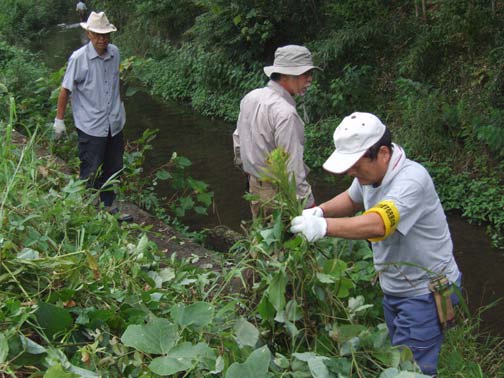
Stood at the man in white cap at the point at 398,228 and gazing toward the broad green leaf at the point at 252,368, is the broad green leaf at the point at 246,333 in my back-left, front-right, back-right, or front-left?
front-right

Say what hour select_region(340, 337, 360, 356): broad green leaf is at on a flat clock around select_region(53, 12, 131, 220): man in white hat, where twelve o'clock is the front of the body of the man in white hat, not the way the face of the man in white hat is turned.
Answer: The broad green leaf is roughly at 1 o'clock from the man in white hat.

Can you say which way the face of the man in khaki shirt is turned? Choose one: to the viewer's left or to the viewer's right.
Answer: to the viewer's right

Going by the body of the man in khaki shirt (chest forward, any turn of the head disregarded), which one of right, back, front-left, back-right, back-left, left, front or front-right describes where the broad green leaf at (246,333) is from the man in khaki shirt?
back-right

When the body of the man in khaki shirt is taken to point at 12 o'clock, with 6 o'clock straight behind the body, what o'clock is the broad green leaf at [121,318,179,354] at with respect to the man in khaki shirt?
The broad green leaf is roughly at 5 o'clock from the man in khaki shirt.

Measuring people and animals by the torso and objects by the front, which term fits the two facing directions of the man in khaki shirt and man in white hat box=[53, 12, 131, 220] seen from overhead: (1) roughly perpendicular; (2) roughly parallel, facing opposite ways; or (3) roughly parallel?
roughly perpendicular

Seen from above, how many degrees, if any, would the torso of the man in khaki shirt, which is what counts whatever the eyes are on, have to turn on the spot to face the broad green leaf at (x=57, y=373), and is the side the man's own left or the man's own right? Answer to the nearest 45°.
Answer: approximately 135° to the man's own right

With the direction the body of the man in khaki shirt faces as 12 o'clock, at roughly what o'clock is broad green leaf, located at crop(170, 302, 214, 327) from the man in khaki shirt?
The broad green leaf is roughly at 5 o'clock from the man in khaki shirt.

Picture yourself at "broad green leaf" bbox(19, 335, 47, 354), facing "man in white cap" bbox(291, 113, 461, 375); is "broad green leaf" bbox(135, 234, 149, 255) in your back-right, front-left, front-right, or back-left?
front-left

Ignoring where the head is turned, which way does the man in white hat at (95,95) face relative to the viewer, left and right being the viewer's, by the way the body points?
facing the viewer and to the right of the viewer

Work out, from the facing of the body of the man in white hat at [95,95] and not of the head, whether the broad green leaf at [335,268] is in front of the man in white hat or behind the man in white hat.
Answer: in front

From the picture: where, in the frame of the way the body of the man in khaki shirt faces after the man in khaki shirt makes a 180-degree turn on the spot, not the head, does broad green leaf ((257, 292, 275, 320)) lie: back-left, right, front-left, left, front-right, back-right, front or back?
front-left

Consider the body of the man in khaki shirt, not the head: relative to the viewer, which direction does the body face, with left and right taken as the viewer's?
facing away from the viewer and to the right of the viewer

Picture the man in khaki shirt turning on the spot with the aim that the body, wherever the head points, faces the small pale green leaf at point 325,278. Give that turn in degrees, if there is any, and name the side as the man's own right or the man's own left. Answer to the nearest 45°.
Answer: approximately 135° to the man's own right

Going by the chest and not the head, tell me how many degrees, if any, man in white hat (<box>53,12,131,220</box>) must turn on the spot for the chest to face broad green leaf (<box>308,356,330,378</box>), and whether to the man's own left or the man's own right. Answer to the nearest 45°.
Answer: approximately 45° to the man's own right

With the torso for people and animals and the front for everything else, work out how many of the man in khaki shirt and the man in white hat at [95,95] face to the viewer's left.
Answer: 0

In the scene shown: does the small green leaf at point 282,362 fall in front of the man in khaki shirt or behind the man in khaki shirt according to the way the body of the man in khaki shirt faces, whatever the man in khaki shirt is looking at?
behind
